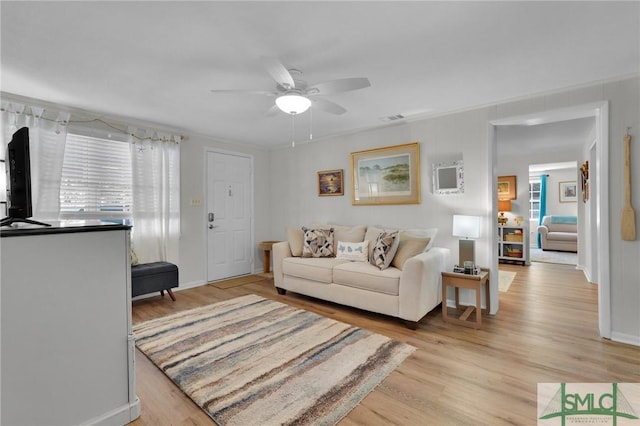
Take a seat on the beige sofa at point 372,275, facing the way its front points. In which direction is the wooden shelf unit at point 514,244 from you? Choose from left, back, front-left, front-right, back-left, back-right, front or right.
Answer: back

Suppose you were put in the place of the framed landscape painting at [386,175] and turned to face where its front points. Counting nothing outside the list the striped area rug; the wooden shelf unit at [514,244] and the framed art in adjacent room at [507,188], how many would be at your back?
2

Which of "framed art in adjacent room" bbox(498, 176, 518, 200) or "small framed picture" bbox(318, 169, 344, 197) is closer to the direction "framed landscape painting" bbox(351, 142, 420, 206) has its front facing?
the small framed picture

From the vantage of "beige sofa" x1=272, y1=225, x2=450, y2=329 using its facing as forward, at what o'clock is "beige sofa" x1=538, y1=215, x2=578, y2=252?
"beige sofa" x1=538, y1=215, x2=578, y2=252 is roughly at 6 o'clock from "beige sofa" x1=272, y1=225, x2=450, y2=329.

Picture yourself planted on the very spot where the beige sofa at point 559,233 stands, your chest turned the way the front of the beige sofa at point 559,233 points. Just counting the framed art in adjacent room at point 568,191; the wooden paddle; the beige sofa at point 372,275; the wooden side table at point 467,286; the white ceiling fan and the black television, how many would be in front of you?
5

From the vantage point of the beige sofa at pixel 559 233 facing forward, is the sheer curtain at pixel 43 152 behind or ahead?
ahead

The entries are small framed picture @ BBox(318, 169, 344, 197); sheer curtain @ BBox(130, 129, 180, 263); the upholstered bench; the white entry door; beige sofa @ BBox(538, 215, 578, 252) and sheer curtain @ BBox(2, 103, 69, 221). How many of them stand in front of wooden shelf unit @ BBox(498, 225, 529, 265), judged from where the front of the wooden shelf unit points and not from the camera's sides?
5

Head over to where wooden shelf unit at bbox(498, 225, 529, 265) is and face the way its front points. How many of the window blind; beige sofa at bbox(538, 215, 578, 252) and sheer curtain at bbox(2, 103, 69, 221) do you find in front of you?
2

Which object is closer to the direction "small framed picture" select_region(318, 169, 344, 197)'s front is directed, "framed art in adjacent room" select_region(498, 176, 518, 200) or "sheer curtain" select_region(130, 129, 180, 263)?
the sheer curtain

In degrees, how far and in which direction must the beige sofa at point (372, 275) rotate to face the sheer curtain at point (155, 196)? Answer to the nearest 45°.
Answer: approximately 45° to its right

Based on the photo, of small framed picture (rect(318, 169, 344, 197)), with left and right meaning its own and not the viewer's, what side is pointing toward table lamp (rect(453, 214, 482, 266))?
left

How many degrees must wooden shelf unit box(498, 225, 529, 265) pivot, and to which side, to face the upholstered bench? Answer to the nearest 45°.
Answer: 0° — it already faces it
